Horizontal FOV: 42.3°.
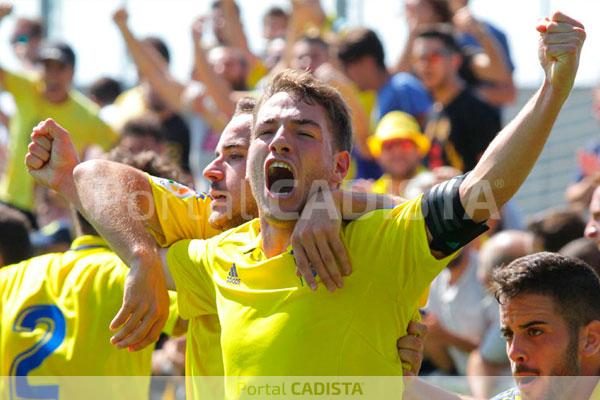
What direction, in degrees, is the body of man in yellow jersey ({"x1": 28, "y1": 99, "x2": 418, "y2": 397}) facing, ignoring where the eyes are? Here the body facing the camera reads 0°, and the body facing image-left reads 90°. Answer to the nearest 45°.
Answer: approximately 45°

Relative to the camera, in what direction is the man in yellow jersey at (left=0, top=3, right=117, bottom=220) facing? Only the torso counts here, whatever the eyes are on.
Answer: toward the camera

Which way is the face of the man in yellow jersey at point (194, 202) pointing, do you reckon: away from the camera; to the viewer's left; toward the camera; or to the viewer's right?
to the viewer's left

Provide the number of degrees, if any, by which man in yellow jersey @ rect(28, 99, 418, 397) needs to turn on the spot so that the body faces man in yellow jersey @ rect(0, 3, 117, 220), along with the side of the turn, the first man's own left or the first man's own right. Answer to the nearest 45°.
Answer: approximately 135° to the first man's own right

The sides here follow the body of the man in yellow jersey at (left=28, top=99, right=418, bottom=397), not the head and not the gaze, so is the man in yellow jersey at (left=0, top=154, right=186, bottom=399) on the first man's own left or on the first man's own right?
on the first man's own right

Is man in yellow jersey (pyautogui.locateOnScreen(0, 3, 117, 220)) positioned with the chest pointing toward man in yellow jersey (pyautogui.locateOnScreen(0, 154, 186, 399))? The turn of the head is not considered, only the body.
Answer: yes

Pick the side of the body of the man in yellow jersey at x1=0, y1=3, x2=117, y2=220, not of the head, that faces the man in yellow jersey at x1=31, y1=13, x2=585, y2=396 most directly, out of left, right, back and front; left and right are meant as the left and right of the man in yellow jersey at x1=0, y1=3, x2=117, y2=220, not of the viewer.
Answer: front

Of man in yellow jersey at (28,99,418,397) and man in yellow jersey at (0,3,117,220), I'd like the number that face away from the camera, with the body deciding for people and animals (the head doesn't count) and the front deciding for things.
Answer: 0

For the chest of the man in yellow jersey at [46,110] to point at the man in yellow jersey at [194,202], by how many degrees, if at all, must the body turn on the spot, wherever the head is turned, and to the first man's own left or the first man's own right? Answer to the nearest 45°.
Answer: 0° — they already face them
